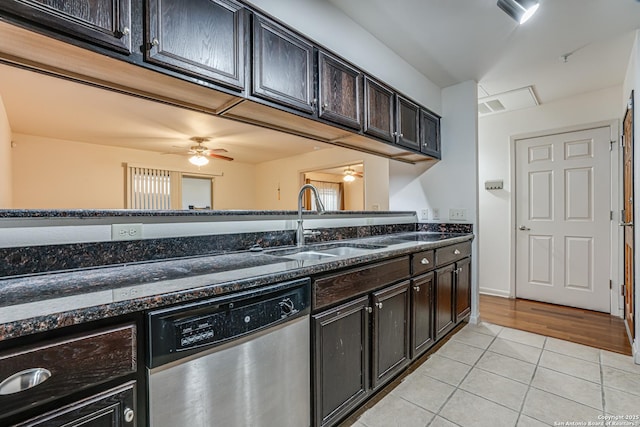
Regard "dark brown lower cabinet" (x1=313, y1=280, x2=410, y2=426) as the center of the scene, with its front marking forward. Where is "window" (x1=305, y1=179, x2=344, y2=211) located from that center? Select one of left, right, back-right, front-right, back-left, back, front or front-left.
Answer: back-left

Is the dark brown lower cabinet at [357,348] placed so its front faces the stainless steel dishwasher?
no

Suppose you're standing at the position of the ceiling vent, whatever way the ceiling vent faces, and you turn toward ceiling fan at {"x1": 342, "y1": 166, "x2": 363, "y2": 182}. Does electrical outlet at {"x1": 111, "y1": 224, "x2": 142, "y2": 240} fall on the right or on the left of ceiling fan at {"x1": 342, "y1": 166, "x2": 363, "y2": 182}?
left

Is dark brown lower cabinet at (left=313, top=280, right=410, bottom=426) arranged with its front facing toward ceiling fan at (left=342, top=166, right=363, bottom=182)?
no

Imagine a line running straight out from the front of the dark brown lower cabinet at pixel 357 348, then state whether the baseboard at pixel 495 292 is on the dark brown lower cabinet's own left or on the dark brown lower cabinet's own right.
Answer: on the dark brown lower cabinet's own left

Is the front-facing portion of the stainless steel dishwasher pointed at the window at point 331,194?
no

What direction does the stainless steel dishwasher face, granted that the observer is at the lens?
facing the viewer and to the right of the viewer

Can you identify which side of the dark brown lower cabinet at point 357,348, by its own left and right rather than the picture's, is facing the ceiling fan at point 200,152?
back

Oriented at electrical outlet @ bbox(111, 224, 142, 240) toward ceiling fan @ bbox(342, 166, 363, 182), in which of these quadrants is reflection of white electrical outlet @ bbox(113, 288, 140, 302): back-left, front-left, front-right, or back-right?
back-right

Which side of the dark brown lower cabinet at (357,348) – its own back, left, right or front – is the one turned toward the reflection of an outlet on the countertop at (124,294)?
right

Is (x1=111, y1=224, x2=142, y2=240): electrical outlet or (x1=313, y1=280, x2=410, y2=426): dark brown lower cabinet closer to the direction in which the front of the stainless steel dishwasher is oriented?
the dark brown lower cabinet

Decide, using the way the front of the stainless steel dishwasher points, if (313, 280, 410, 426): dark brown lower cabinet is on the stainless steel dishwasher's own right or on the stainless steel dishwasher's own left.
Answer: on the stainless steel dishwasher's own left

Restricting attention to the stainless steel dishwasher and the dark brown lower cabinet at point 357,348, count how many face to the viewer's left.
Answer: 0

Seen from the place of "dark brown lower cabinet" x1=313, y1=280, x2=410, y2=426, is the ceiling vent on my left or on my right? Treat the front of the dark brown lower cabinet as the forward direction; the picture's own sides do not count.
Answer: on my left

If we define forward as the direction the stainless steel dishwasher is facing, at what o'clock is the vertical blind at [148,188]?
The vertical blind is roughly at 7 o'clock from the stainless steel dishwasher.
